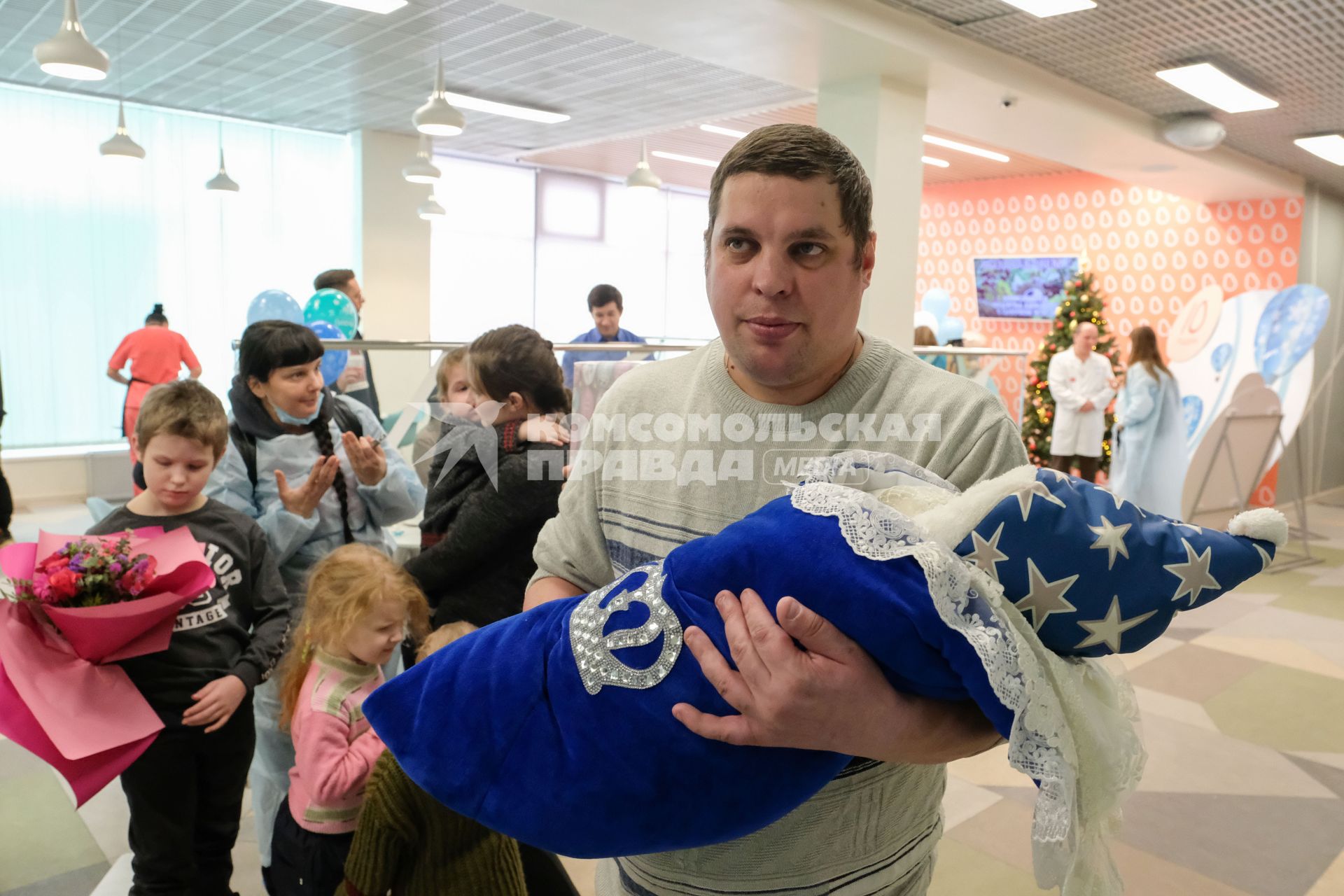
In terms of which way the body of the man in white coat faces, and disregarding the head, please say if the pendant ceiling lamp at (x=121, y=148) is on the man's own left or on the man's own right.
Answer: on the man's own right

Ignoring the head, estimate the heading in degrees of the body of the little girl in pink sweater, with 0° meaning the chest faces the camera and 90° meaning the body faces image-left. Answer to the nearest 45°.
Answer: approximately 270°

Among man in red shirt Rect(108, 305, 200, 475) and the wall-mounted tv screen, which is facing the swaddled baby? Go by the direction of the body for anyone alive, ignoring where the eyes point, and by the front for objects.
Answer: the wall-mounted tv screen

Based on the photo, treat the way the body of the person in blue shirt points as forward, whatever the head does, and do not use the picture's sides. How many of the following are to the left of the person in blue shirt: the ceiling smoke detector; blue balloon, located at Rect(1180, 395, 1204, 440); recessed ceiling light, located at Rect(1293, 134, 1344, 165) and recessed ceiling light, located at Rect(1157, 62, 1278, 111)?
4

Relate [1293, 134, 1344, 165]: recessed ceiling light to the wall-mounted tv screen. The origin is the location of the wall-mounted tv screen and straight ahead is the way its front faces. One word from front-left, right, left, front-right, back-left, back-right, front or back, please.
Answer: front-left

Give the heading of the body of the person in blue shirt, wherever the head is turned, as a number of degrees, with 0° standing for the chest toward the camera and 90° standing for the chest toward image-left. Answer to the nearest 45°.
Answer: approximately 0°

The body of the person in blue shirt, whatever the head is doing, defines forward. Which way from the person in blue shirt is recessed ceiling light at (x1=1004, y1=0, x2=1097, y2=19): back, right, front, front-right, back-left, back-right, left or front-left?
front-left

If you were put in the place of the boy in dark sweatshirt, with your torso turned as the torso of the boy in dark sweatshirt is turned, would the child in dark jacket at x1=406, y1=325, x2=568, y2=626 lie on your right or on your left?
on your left

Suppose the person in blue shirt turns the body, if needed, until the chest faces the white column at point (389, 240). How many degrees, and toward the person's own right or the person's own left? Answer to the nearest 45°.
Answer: approximately 135° to the person's own right

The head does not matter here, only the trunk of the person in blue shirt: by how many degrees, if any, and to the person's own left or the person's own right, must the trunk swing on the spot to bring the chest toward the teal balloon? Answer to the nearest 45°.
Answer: approximately 45° to the person's own right
